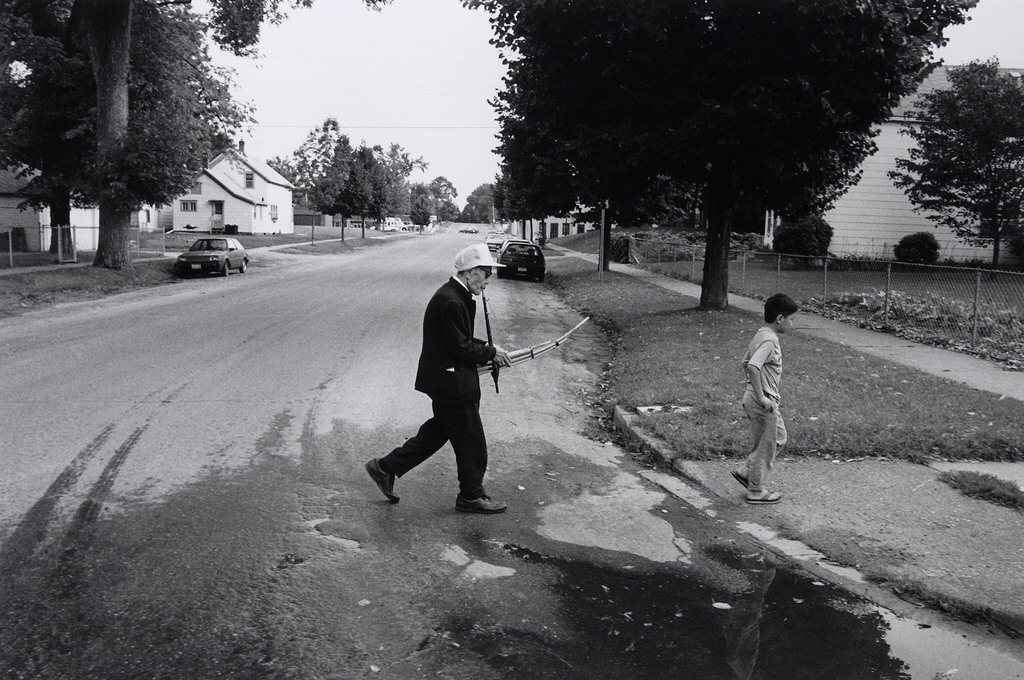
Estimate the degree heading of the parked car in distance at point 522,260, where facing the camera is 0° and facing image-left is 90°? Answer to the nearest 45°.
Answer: approximately 180°

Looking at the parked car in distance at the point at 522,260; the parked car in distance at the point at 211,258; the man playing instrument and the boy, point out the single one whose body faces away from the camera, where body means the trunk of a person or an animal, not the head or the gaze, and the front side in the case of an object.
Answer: the parked car in distance at the point at 522,260

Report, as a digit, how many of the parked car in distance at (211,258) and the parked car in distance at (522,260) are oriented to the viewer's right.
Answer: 0

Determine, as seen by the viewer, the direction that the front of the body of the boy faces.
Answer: to the viewer's right

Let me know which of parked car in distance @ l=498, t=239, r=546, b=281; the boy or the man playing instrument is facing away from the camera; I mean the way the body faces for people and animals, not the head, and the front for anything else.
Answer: the parked car in distance

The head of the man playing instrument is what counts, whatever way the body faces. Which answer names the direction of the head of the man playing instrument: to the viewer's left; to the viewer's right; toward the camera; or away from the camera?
to the viewer's right

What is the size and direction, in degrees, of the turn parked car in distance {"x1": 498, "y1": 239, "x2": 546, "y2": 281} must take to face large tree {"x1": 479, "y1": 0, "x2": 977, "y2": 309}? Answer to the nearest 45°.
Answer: approximately 180°

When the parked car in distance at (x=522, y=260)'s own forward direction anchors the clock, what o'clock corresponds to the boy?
The boy is roughly at 6 o'clock from the parked car in distance.

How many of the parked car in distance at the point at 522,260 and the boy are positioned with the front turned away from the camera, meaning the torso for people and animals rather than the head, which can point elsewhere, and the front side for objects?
1

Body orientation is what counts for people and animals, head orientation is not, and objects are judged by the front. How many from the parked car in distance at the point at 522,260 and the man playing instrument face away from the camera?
1

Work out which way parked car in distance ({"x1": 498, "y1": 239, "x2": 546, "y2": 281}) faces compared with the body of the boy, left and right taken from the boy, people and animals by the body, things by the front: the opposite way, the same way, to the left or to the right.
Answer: to the left

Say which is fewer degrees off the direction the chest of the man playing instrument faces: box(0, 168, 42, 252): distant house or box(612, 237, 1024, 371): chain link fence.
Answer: the chain link fence

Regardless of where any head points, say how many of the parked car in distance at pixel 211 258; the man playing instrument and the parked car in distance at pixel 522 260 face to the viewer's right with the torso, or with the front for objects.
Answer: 1

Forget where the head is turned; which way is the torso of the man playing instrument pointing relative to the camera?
to the viewer's right

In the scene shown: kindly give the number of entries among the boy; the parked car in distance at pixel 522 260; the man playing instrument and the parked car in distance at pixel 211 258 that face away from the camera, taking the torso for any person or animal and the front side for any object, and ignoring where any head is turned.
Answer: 1

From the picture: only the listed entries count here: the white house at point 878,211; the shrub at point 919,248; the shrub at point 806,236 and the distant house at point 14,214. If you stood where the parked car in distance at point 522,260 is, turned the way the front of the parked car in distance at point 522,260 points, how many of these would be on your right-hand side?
3

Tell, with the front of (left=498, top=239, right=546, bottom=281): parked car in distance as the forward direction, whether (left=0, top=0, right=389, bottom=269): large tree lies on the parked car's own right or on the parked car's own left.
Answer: on the parked car's own left
